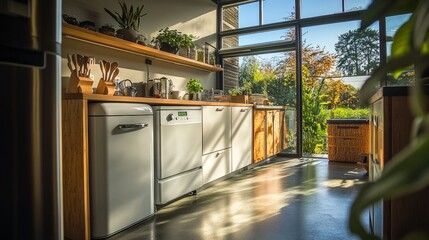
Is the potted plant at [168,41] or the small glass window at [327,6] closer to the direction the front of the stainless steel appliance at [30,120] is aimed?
the small glass window

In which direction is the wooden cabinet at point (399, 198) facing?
to the viewer's left

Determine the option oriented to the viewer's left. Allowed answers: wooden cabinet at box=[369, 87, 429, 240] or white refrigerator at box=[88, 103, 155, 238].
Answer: the wooden cabinet

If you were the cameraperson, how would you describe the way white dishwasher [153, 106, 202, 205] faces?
facing the viewer and to the right of the viewer

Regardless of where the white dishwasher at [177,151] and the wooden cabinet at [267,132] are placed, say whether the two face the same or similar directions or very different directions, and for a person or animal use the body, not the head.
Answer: same or similar directions

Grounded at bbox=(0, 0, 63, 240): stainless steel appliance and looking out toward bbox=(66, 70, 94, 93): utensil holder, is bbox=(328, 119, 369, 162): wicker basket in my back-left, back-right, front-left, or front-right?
front-right

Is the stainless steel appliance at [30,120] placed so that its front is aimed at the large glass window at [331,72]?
no

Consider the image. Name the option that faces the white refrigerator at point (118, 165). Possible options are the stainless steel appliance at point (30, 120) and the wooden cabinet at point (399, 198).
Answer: the wooden cabinet

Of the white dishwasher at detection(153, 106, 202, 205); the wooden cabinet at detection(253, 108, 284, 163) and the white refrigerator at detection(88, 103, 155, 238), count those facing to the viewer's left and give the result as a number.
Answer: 0

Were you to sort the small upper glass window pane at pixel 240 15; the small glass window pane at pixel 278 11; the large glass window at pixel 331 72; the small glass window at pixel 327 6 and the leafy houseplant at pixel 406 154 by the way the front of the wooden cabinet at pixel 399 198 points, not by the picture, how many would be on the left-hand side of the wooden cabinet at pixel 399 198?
1

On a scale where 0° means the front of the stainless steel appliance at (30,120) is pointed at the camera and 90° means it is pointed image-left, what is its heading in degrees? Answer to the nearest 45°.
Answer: approximately 315°

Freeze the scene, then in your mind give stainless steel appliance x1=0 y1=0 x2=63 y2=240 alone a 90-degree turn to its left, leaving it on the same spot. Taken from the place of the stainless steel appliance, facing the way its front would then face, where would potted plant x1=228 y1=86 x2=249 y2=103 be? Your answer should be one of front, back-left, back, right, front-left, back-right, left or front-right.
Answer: front

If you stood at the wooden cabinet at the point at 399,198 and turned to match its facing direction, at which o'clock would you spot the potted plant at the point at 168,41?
The potted plant is roughly at 1 o'clock from the wooden cabinet.

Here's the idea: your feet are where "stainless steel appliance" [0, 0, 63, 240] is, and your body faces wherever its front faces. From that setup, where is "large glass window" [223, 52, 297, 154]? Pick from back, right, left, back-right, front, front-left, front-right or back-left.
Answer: left

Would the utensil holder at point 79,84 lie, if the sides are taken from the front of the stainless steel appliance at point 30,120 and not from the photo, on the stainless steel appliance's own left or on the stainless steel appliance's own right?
on the stainless steel appliance's own left

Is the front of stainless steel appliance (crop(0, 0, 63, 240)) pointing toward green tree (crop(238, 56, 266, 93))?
no

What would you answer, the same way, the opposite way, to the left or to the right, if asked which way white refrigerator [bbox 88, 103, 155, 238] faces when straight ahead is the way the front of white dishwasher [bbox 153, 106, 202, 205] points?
the same way

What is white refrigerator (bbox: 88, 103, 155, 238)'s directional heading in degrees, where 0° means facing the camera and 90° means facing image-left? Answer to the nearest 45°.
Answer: approximately 315°

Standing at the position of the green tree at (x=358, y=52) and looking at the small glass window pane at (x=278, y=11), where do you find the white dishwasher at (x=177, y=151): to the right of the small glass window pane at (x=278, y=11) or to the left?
left

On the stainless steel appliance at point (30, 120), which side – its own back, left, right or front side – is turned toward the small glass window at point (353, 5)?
left

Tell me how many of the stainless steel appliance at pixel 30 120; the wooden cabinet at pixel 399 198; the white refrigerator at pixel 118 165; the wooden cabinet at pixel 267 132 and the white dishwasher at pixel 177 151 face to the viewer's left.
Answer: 1

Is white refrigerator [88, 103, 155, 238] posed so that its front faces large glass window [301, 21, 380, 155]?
no
